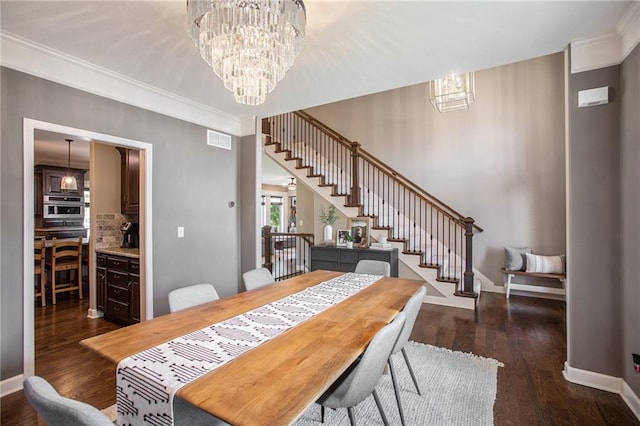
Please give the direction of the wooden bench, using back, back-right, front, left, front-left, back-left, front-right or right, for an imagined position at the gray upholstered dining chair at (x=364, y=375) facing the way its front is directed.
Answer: right

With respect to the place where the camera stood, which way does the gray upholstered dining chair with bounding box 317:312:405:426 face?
facing away from the viewer and to the left of the viewer

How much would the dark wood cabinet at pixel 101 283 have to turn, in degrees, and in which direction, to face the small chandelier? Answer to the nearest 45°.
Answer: approximately 90° to its left

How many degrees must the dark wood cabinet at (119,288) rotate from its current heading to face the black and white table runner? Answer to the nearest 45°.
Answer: approximately 45° to its left

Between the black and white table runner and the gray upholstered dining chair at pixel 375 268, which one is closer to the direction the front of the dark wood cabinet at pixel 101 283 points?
the black and white table runner

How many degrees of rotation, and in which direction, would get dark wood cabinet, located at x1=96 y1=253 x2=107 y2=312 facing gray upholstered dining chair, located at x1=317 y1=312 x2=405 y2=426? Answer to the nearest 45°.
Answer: approximately 45° to its left

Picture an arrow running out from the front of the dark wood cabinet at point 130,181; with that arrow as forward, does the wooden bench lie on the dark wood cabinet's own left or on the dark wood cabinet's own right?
on the dark wood cabinet's own left

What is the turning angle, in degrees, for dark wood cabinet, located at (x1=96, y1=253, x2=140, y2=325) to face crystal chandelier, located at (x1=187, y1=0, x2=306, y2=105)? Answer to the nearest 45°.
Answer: approximately 45° to its left

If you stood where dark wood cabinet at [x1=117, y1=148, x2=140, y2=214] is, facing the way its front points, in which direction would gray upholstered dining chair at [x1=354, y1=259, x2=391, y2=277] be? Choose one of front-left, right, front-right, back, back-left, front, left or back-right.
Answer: left

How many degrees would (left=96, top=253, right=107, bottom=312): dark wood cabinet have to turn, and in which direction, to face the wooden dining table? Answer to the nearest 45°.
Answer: approximately 45° to its left

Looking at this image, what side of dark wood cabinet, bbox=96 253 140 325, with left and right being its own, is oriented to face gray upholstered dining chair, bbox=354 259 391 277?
left

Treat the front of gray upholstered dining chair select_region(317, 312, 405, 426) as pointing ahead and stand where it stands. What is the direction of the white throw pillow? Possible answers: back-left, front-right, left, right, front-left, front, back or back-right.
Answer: right
